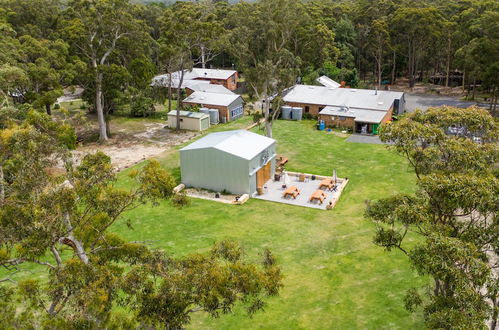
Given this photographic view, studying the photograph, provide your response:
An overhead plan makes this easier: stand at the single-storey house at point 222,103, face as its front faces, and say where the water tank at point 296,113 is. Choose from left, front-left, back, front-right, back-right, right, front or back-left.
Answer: front-left

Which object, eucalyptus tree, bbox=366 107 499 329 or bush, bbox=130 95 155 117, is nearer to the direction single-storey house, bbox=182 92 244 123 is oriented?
the eucalyptus tree

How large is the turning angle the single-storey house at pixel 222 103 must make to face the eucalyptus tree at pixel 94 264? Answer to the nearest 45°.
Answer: approximately 45° to its right

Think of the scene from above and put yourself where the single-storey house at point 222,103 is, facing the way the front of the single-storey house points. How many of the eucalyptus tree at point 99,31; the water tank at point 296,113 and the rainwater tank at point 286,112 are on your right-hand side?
1

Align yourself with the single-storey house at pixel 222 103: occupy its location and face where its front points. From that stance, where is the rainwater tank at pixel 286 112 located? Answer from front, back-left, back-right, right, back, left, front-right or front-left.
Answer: front-left

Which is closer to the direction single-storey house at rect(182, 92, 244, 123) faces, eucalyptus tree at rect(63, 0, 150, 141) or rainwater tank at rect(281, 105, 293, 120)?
the rainwater tank

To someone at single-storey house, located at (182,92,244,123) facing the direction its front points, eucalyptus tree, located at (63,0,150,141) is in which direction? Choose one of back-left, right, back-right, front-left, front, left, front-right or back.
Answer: right

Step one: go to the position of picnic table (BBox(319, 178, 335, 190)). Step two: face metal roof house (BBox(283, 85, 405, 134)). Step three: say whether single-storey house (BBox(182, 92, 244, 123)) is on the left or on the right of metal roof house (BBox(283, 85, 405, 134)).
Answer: left

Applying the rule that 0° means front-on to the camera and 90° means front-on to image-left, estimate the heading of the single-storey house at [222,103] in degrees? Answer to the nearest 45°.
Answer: approximately 315°
